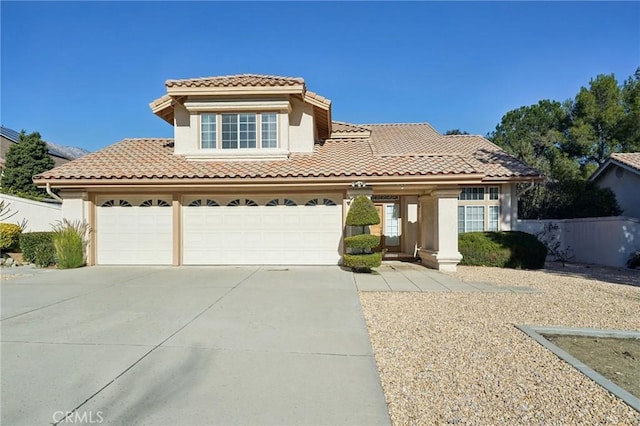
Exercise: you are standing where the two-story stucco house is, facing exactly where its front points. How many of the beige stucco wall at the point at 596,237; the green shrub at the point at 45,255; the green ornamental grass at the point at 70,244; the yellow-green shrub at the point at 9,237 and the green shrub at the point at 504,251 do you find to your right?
3

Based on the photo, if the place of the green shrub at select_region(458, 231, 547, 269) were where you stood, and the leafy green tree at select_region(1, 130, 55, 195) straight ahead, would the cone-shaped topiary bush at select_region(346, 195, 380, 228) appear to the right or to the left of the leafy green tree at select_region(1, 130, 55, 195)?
left

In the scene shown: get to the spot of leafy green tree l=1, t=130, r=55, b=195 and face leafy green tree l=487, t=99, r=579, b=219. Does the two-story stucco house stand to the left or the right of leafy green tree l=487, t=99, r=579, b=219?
right

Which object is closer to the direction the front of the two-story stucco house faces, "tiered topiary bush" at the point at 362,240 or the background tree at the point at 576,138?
the tiered topiary bush

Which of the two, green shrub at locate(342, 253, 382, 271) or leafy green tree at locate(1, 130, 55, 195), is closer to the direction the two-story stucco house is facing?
the green shrub

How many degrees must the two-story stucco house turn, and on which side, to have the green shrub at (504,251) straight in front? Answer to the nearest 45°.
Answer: approximately 90° to its left

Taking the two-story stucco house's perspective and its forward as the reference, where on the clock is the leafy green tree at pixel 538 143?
The leafy green tree is roughly at 8 o'clock from the two-story stucco house.

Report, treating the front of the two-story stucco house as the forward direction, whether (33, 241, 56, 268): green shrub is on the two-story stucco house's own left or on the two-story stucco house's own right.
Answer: on the two-story stucco house's own right

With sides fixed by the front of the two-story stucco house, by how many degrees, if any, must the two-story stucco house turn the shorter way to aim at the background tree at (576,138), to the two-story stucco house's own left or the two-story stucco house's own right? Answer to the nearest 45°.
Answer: approximately 135° to the two-story stucco house's own left

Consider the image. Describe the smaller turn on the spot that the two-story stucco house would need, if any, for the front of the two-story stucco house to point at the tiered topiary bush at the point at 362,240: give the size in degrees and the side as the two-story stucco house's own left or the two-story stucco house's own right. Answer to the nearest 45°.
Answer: approximately 45° to the two-story stucco house's own left

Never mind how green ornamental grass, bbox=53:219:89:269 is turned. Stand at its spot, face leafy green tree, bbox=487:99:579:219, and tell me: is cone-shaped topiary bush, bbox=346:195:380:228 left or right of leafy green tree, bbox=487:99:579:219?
right

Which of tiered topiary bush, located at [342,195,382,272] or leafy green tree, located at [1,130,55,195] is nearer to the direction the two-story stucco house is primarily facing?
the tiered topiary bush

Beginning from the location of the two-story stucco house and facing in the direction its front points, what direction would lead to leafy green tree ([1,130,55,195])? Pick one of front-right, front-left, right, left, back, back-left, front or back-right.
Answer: back-right

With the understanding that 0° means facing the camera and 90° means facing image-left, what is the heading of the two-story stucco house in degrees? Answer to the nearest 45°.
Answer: approximately 0°

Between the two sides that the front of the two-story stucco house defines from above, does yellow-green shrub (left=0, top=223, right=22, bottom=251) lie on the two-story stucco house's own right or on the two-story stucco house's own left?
on the two-story stucco house's own right

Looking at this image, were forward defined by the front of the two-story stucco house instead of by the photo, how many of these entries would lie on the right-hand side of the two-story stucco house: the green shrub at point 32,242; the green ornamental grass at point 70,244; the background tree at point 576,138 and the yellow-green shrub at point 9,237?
3

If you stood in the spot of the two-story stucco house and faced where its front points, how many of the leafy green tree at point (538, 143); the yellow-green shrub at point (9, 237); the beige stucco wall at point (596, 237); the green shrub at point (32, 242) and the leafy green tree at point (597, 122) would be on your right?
2

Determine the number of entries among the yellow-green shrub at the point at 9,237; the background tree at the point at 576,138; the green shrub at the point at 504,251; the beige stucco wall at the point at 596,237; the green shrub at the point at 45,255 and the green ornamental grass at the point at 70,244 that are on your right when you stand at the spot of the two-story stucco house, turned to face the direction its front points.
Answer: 3

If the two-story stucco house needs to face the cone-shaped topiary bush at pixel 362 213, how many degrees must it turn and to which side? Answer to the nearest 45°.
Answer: approximately 45° to its left
